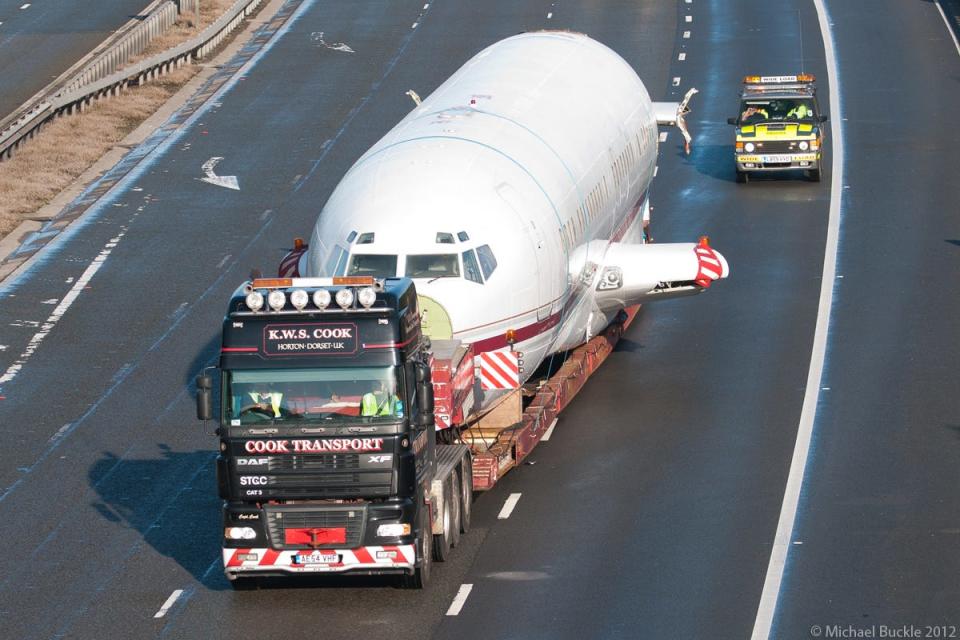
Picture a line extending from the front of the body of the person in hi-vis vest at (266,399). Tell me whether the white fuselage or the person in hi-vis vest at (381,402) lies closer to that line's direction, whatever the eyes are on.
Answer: the person in hi-vis vest

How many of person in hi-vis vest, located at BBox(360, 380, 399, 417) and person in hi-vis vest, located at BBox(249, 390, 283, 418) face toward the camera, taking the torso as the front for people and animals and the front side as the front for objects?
2

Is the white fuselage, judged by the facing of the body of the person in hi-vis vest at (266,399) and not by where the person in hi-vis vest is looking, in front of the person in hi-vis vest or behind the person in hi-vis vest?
behind

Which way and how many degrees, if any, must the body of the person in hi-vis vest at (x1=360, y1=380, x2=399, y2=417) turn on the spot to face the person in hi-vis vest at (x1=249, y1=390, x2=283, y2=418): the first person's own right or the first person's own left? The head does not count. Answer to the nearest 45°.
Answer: approximately 90° to the first person's own right

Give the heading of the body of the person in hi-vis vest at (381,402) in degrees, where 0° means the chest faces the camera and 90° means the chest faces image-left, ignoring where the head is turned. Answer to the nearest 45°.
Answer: approximately 0°

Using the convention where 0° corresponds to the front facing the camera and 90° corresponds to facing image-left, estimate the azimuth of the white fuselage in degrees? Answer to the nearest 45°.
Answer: approximately 45°

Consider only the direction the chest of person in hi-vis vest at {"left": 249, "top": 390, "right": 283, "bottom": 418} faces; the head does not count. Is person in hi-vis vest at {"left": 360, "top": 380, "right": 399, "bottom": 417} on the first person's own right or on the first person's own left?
on the first person's own left

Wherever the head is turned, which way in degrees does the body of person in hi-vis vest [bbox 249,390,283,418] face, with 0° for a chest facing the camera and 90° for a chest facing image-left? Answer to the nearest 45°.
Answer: approximately 0°

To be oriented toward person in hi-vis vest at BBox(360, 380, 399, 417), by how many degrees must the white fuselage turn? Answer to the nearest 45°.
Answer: approximately 45° to its left
